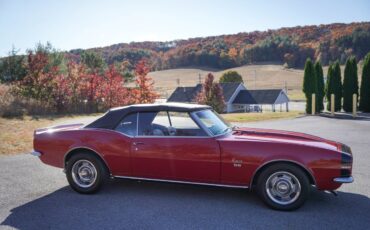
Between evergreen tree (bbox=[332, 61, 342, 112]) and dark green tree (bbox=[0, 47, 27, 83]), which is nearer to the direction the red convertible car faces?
the evergreen tree

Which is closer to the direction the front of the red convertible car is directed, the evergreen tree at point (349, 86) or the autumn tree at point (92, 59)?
the evergreen tree

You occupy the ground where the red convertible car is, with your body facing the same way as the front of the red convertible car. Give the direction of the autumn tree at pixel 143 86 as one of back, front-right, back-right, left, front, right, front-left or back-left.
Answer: left

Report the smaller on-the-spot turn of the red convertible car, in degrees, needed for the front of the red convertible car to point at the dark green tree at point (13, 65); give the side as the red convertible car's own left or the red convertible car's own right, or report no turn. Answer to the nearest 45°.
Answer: approximately 135° to the red convertible car's own left

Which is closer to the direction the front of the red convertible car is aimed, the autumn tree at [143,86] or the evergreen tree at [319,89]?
the evergreen tree

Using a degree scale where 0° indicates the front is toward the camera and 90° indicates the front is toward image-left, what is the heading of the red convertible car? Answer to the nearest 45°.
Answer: approximately 270°

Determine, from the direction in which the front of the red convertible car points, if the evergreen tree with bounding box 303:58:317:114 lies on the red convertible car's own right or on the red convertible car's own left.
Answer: on the red convertible car's own left

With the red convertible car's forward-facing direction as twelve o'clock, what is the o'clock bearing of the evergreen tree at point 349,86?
The evergreen tree is roughly at 10 o'clock from the red convertible car.

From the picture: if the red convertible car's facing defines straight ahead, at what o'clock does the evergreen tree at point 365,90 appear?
The evergreen tree is roughly at 10 o'clock from the red convertible car.

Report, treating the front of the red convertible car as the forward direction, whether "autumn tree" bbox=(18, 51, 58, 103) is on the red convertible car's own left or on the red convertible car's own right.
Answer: on the red convertible car's own left

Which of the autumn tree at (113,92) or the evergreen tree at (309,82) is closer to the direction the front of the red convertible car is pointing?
the evergreen tree

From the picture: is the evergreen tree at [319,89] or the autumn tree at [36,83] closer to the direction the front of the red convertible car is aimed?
the evergreen tree

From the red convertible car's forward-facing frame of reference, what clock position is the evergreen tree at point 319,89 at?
The evergreen tree is roughly at 10 o'clock from the red convertible car.

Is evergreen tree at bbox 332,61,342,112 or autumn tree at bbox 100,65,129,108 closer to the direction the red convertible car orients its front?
the evergreen tree

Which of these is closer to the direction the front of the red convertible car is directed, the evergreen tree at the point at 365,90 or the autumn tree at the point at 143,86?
the evergreen tree
